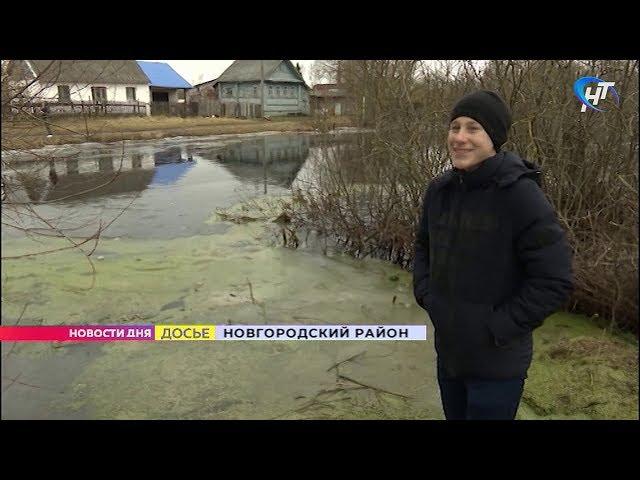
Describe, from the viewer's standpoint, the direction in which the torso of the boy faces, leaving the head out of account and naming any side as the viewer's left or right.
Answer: facing the viewer and to the left of the viewer

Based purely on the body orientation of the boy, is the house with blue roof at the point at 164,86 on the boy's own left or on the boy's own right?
on the boy's own right
